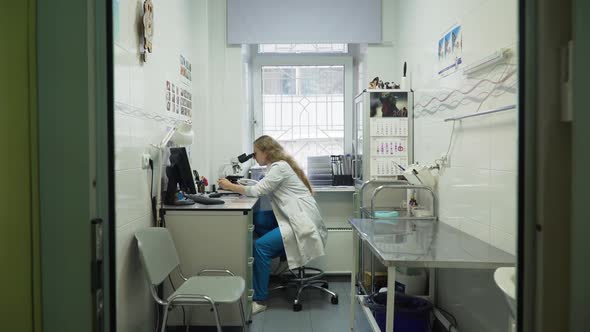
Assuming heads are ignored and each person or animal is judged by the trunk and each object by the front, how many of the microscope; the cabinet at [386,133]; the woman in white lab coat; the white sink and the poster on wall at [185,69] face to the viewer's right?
2

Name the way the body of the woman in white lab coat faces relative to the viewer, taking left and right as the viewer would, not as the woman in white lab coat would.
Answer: facing to the left of the viewer

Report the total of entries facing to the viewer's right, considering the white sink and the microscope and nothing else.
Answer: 1

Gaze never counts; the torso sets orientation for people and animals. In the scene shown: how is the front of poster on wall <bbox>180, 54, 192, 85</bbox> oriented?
to the viewer's right

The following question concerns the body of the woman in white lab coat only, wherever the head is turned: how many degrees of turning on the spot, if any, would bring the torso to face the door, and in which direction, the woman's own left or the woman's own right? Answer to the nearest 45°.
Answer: approximately 90° to the woman's own left

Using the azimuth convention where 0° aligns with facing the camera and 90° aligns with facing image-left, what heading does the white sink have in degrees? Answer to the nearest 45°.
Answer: approximately 90°

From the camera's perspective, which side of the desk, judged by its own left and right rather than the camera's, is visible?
right

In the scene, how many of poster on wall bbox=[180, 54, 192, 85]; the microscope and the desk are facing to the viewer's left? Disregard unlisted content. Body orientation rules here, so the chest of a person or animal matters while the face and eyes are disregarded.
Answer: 0

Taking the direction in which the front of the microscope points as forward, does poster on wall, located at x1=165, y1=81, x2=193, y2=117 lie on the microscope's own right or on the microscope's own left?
on the microscope's own right

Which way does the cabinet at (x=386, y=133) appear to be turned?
to the viewer's left

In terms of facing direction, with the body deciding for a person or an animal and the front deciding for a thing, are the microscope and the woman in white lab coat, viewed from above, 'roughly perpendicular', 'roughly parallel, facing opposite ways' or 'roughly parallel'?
roughly parallel, facing opposite ways

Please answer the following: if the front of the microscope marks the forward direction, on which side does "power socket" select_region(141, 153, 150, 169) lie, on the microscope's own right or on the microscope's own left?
on the microscope's own right

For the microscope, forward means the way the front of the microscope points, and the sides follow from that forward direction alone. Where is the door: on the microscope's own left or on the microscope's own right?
on the microscope's own right

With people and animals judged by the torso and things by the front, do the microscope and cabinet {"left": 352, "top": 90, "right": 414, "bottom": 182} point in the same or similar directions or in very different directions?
very different directions

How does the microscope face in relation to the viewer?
to the viewer's right

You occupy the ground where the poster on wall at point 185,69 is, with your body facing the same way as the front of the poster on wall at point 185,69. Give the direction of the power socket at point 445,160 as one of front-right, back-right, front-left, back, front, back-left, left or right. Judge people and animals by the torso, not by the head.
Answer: front-right

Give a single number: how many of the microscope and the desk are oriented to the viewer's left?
0

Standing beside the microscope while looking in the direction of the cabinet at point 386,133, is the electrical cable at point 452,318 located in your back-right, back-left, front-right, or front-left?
front-right
